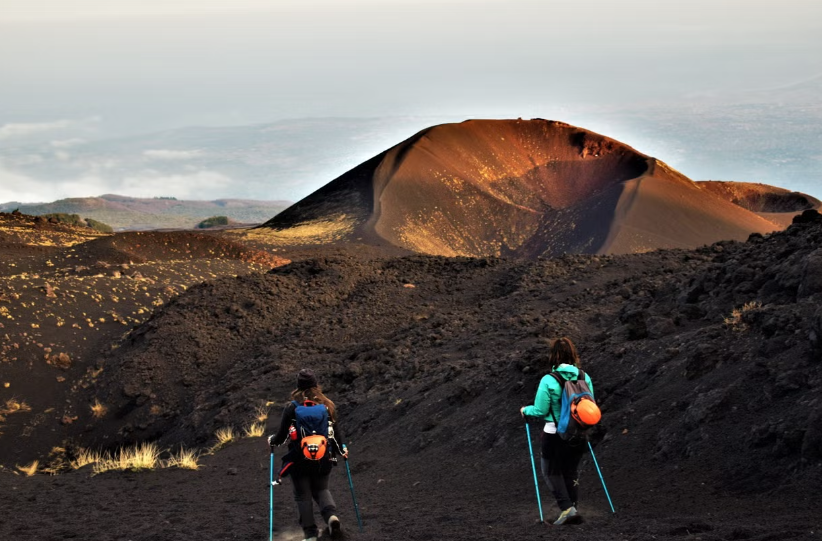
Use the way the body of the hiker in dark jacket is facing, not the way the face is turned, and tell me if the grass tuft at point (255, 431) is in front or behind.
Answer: in front

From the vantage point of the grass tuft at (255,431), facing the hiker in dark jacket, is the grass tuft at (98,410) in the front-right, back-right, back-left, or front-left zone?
back-right

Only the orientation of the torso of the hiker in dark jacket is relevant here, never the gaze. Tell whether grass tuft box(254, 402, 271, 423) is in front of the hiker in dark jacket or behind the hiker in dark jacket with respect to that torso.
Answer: in front

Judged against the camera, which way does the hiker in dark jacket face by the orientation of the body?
away from the camera

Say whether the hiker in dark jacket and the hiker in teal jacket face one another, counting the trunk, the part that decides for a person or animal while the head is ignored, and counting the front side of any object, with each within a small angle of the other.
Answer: no

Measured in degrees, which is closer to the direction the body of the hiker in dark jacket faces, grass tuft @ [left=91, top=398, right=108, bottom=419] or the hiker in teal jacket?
the grass tuft

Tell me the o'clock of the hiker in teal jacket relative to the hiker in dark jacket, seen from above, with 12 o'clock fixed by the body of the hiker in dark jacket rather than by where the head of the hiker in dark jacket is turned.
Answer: The hiker in teal jacket is roughly at 3 o'clock from the hiker in dark jacket.

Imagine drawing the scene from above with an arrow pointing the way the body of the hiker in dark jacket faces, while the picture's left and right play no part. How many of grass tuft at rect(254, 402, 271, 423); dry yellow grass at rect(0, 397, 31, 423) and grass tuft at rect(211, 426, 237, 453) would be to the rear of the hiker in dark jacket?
0

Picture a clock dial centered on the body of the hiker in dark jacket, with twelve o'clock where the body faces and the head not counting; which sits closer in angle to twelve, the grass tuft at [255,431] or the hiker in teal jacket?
the grass tuft

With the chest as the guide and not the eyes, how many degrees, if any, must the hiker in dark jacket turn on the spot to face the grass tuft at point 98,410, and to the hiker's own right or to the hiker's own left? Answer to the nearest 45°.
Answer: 0° — they already face it

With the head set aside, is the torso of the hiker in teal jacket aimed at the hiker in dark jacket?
no

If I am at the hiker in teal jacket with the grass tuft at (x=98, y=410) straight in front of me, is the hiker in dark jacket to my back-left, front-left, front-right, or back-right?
front-left

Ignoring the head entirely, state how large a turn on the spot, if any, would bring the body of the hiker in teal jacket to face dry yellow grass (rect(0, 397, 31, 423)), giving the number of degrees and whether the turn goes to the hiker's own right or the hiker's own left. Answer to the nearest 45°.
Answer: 0° — they already face it

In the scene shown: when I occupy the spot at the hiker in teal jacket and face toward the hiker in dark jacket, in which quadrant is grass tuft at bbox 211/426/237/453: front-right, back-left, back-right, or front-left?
front-right

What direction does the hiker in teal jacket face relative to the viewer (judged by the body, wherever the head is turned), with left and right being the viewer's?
facing away from the viewer and to the left of the viewer

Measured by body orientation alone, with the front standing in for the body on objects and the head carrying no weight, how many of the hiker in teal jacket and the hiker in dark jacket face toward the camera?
0

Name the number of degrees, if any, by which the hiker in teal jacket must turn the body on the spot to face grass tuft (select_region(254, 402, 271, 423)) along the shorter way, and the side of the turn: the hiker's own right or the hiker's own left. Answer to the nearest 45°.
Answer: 0° — they already face it

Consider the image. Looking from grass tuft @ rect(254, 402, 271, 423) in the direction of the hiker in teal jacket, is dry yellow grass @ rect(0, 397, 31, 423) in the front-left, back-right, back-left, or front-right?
back-right
